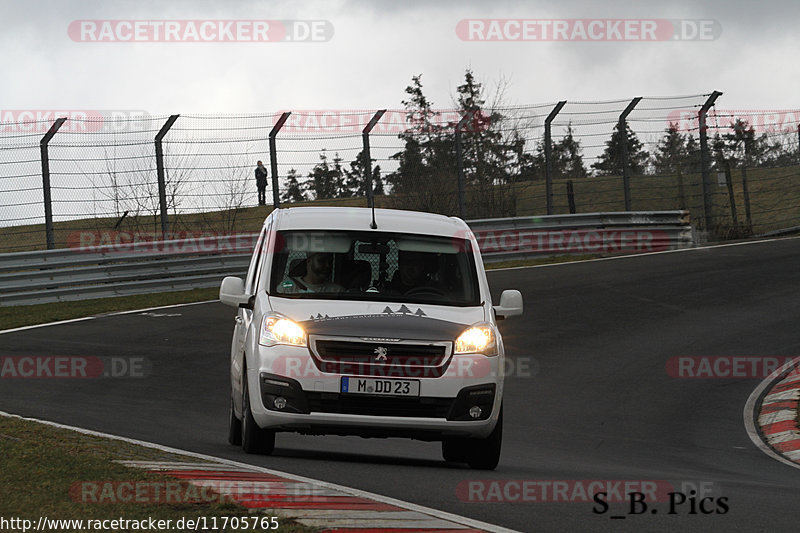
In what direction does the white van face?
toward the camera

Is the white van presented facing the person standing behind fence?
no

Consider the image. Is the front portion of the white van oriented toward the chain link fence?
no

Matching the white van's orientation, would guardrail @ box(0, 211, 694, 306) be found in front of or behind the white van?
behind

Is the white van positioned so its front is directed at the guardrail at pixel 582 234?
no
